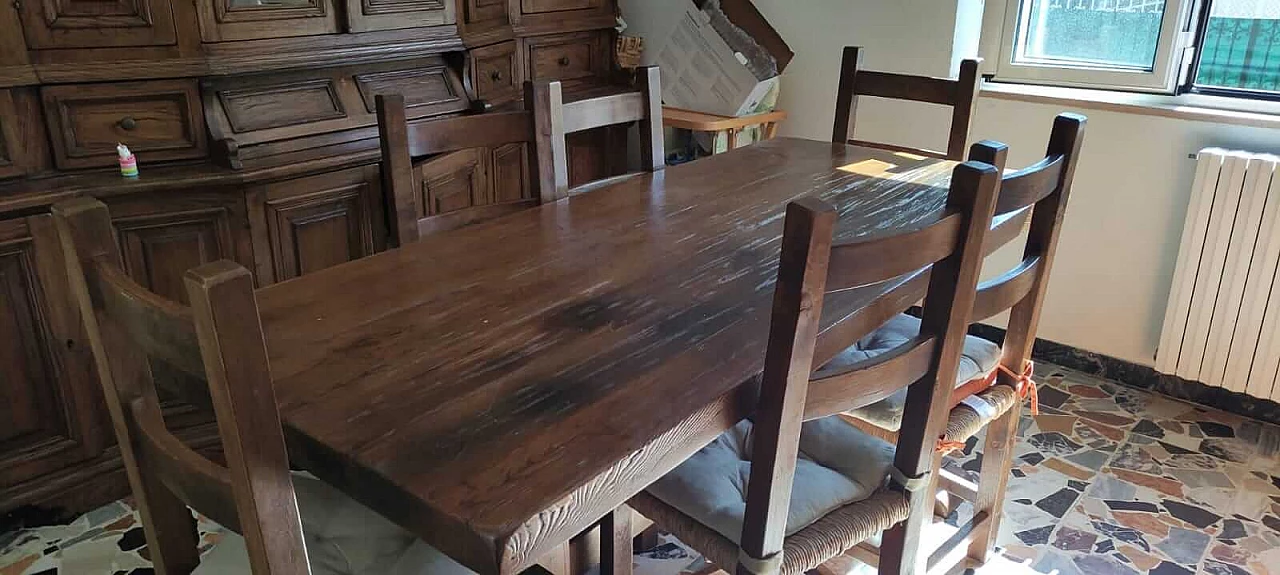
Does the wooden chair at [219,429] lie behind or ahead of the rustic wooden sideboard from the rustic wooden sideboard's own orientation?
ahead

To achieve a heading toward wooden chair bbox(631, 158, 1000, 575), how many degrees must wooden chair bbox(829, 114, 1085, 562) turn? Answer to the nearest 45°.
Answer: approximately 90° to its left

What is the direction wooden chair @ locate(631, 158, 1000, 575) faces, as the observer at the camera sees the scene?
facing away from the viewer and to the left of the viewer

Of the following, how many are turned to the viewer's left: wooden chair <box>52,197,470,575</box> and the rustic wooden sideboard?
0

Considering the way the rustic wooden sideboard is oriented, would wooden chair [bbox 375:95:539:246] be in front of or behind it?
in front

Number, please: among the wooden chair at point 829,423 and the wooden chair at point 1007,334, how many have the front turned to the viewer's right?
0

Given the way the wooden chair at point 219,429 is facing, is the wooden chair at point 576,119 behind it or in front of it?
in front

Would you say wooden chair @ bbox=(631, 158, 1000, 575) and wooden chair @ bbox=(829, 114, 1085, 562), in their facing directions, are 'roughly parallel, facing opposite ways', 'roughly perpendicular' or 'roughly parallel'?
roughly parallel

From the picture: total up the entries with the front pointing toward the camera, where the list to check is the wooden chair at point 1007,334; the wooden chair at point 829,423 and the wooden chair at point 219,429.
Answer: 0

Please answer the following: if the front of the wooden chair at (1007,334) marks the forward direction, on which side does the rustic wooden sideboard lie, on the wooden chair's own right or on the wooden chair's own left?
on the wooden chair's own left

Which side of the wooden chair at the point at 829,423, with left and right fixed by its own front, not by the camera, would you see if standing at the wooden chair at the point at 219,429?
left

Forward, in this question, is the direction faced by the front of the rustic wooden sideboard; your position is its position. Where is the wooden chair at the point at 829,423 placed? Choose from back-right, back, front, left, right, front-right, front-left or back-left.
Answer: front

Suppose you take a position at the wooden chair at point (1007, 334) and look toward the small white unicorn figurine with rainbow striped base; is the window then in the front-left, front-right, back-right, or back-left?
back-right

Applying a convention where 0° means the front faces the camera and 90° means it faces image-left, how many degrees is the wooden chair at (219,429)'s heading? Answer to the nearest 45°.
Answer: approximately 225°

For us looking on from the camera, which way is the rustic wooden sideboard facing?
facing the viewer and to the right of the viewer

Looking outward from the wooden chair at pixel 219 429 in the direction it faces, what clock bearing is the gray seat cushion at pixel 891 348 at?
The gray seat cushion is roughly at 1 o'clock from the wooden chair.
